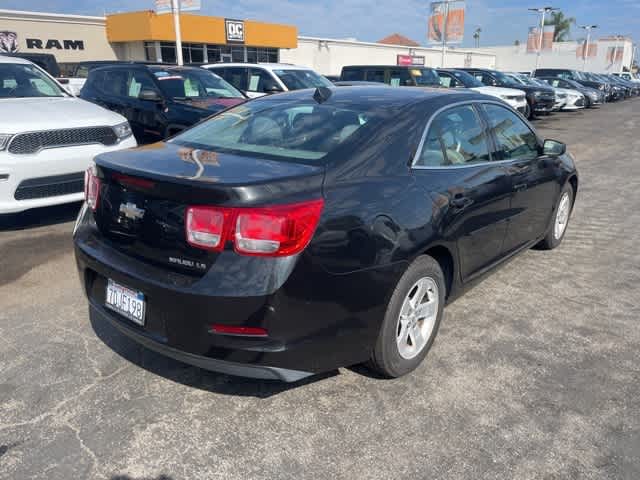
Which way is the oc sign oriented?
toward the camera

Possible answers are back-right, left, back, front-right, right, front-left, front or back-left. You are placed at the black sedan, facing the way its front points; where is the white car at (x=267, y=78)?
front-left

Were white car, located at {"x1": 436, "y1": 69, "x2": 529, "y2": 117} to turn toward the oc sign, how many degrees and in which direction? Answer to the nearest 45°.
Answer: approximately 180°

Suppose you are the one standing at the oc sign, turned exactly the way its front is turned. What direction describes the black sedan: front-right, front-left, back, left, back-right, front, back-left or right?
front

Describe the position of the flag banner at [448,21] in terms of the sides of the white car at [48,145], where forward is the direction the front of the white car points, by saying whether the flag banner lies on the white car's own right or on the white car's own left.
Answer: on the white car's own left

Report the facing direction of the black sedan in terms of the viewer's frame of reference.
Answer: facing away from the viewer and to the right of the viewer

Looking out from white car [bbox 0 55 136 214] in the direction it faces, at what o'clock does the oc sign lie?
The oc sign is roughly at 8 o'clock from the white car.

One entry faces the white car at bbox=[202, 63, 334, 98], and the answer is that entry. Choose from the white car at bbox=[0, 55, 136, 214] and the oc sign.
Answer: the oc sign

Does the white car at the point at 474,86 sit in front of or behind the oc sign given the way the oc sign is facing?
in front

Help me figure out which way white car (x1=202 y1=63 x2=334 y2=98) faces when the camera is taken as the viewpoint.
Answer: facing the viewer and to the right of the viewer

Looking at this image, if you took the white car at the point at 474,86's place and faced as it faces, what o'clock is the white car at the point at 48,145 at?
the white car at the point at 48,145 is roughly at 2 o'clock from the white car at the point at 474,86.

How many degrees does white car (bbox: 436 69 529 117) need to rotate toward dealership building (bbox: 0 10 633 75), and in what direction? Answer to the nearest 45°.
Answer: approximately 180°

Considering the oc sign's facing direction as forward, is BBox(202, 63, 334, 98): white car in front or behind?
in front

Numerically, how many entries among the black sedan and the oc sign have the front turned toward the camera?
1
